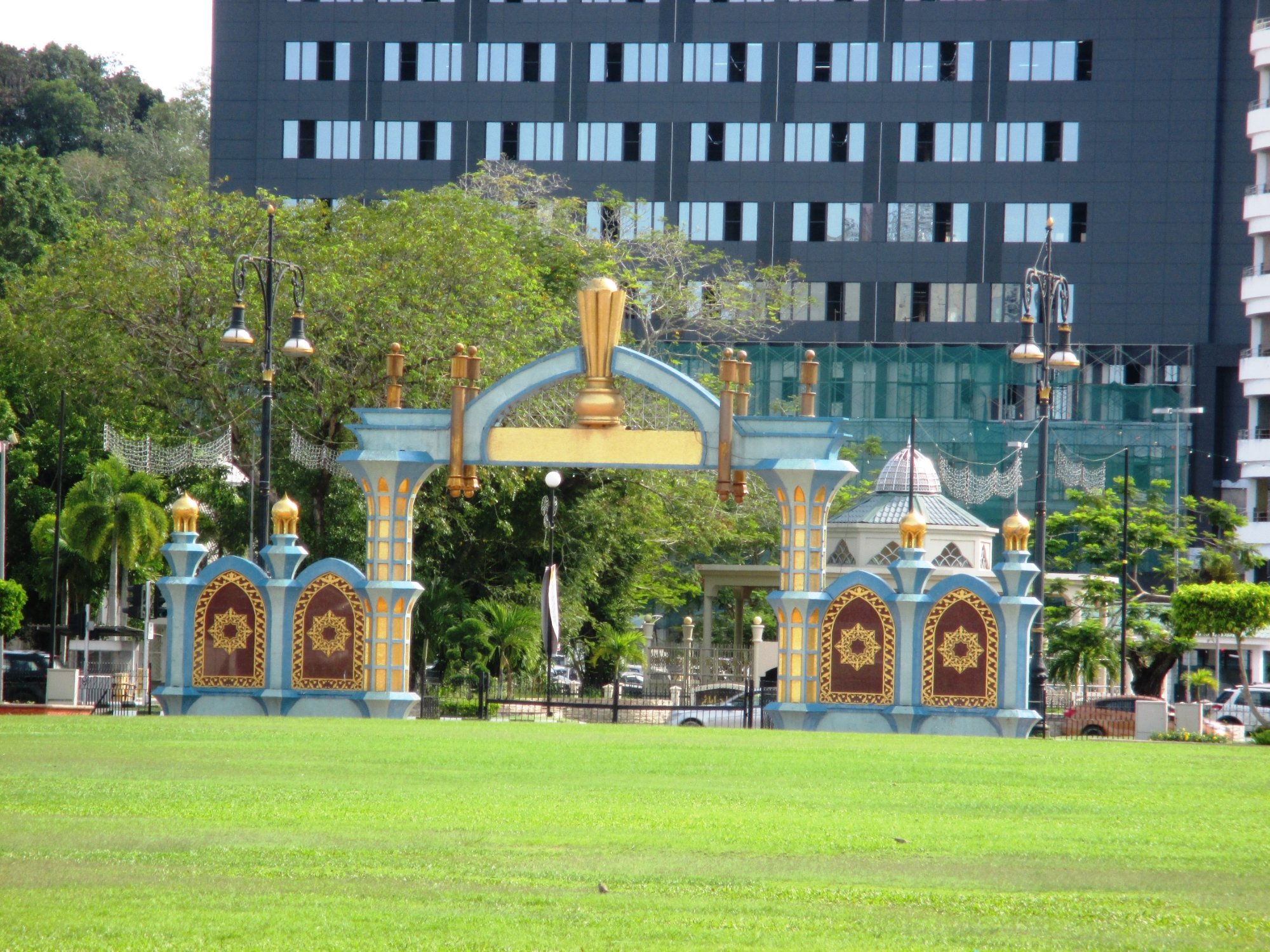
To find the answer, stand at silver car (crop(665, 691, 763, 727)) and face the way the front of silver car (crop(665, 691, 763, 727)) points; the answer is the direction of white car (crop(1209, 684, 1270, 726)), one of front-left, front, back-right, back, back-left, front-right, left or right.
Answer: back-right

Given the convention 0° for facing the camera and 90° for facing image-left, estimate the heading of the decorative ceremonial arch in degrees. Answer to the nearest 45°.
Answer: approximately 0°

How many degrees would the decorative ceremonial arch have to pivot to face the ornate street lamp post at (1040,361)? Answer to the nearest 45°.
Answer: approximately 135° to its left

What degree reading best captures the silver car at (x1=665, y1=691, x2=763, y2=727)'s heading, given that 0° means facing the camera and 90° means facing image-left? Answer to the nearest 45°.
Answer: approximately 90°

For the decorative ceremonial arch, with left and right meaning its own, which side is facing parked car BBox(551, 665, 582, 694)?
back

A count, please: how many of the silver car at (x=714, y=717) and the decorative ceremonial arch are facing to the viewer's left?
1

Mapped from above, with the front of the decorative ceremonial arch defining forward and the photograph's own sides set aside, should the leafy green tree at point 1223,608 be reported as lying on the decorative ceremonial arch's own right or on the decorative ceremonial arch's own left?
on the decorative ceremonial arch's own left

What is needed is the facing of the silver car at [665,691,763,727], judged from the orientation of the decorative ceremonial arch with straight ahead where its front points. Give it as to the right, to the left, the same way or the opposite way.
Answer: to the right

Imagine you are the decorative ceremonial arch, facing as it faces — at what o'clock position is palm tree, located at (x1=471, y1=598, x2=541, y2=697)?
The palm tree is roughly at 6 o'clock from the decorative ceremonial arch.

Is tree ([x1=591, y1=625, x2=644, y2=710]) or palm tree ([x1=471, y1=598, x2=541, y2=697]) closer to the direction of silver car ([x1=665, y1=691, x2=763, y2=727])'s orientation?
the palm tree
